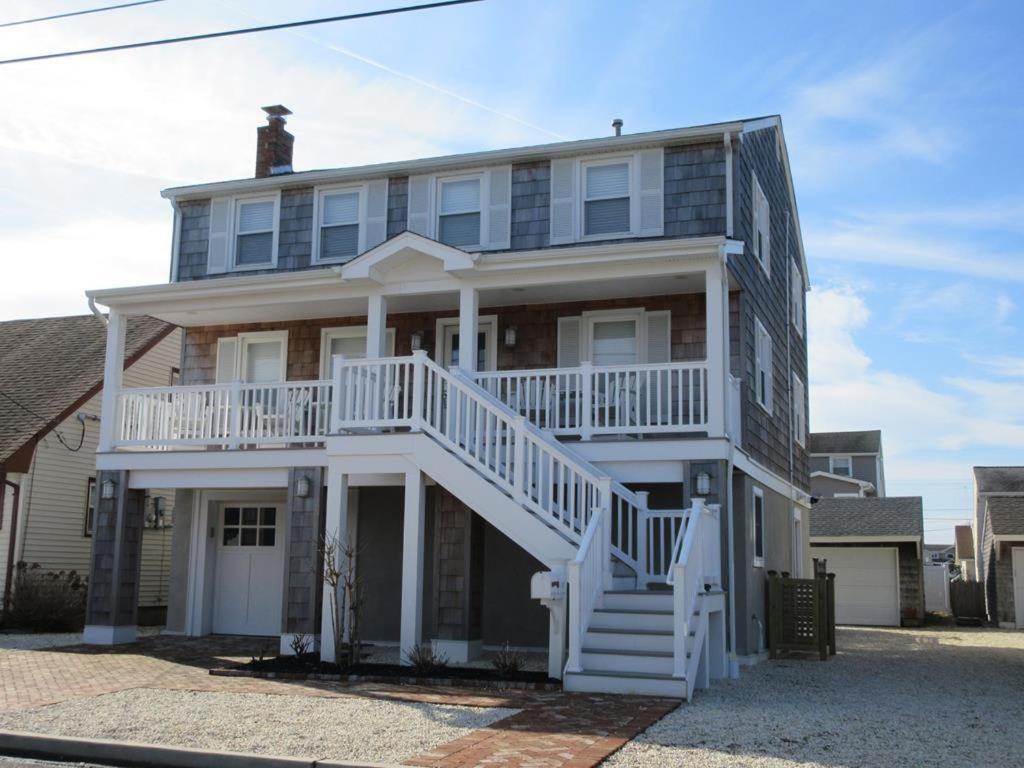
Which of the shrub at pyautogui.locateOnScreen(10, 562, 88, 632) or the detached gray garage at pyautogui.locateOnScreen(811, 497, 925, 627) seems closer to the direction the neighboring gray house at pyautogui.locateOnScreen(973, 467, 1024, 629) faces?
the shrub

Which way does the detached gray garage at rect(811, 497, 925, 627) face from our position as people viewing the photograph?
facing the viewer

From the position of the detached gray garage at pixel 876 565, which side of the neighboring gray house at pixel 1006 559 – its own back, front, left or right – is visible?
right

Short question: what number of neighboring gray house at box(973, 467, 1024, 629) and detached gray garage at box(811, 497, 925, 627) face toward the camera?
2

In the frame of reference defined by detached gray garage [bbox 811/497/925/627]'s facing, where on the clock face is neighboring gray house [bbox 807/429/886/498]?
neighboring gray house [bbox 807/429/886/498] is roughly at 6 o'clock from detached gray garage [bbox 811/497/925/627].

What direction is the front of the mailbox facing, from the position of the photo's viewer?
facing the viewer and to the left of the viewer

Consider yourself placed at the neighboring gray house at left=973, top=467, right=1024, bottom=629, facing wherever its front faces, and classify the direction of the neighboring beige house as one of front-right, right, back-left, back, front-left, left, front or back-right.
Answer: front-right

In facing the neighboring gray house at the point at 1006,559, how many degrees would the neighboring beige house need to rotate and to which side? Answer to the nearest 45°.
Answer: approximately 135° to its left

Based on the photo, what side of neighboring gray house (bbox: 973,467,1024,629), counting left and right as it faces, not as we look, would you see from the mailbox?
front

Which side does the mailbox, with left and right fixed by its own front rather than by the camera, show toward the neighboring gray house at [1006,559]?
back

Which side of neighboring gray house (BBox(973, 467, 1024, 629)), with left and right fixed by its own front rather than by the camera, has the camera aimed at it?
front

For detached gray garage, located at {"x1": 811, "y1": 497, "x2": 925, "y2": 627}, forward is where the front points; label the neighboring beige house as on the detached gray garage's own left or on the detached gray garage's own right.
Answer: on the detached gray garage's own right

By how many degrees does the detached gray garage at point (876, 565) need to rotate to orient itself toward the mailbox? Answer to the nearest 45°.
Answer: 0° — it already faces it

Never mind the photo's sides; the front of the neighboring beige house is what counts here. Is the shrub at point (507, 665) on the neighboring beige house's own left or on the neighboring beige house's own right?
on the neighboring beige house's own left
